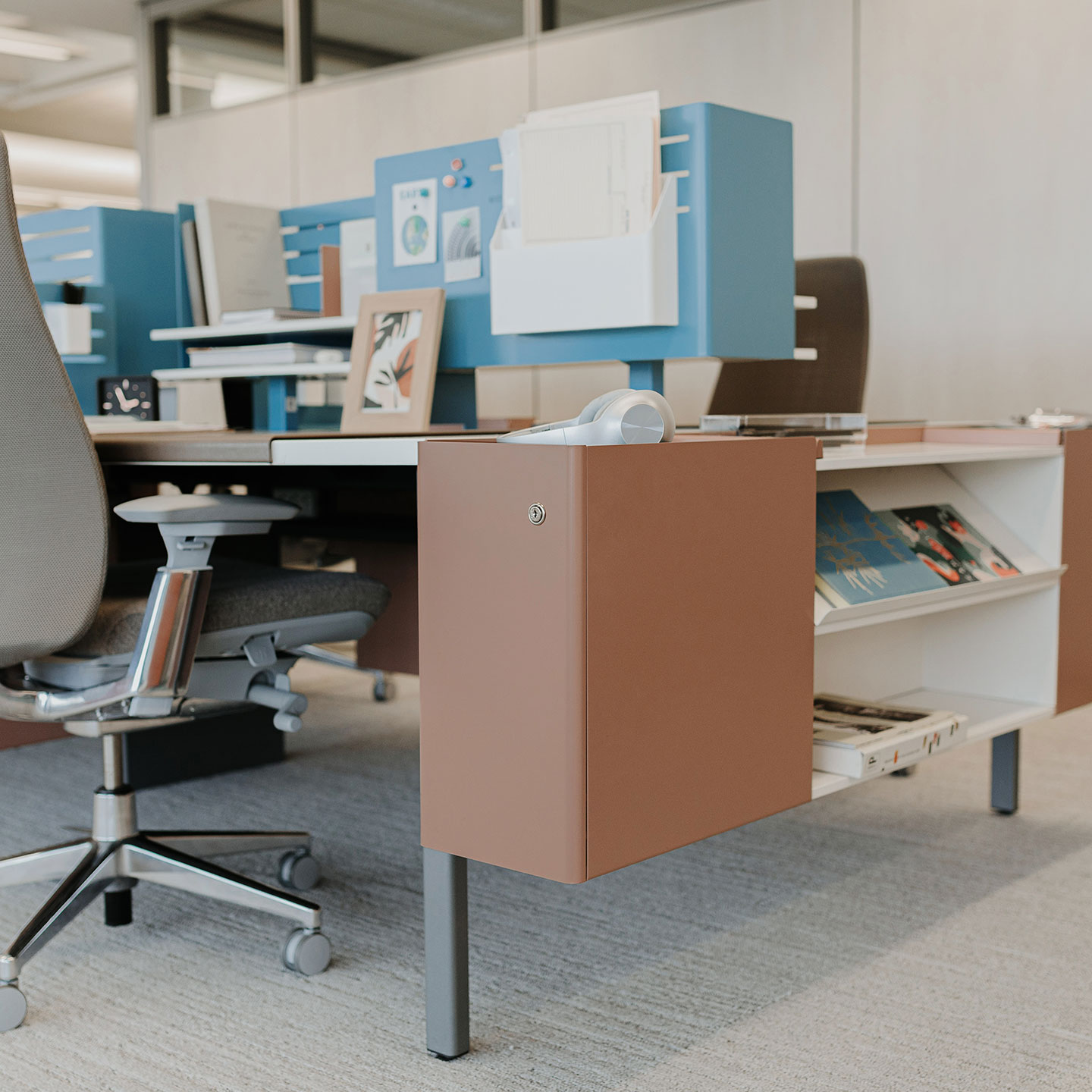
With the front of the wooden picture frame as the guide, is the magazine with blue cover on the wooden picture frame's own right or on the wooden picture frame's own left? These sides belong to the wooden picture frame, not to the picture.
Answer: on the wooden picture frame's own left

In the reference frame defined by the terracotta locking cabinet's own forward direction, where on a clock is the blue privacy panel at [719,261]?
The blue privacy panel is roughly at 5 o'clock from the terracotta locking cabinet.

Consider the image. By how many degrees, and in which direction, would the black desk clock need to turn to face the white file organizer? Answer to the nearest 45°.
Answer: approximately 45° to its left

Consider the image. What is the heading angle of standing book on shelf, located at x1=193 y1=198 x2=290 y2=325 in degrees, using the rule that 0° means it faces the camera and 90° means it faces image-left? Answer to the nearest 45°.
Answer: approximately 315°
